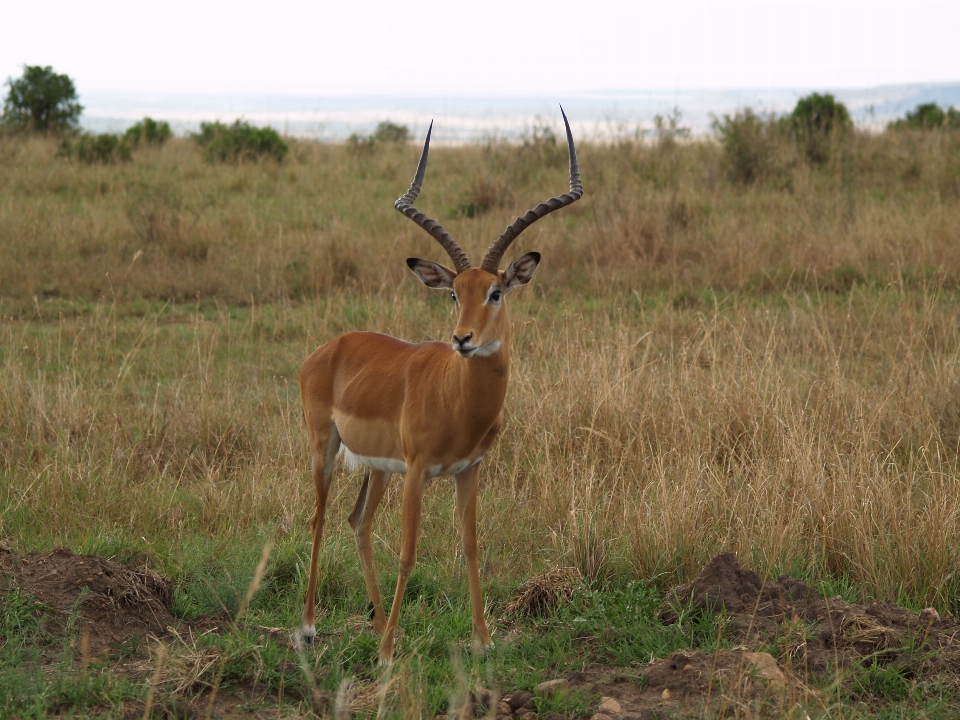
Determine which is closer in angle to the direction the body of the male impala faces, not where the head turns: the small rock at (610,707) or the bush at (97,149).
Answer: the small rock

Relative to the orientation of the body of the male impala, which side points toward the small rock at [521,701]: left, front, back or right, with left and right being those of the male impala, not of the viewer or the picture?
front

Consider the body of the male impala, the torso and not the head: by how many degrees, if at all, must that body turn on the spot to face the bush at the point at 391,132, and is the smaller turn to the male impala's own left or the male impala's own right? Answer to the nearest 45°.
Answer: approximately 135° to the male impala's own left

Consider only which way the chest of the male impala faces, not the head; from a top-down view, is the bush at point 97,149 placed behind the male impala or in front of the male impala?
behind

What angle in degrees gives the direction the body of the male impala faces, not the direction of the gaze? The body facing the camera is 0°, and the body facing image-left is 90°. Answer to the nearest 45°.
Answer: approximately 315°

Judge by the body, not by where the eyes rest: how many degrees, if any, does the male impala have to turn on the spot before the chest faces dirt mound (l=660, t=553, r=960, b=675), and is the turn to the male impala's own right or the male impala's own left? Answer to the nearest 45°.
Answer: approximately 45° to the male impala's own left

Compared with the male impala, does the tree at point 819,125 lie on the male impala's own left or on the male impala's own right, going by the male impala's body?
on the male impala's own left

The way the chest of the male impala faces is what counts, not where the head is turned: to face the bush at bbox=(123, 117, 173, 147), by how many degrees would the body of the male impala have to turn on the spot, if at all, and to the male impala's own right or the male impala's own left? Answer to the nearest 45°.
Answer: approximately 135° to the male impala's own left

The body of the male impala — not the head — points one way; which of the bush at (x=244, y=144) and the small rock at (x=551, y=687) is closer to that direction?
the small rock

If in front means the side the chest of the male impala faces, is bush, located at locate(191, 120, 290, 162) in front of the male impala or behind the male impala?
behind
